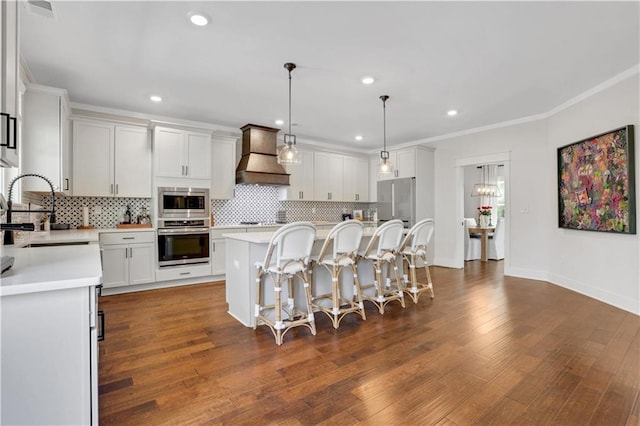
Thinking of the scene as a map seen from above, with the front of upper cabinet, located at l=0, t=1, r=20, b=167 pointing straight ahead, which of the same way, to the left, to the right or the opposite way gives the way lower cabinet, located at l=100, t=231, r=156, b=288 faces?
to the right

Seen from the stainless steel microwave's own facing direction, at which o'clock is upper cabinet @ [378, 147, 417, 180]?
The upper cabinet is roughly at 9 o'clock from the stainless steel microwave.

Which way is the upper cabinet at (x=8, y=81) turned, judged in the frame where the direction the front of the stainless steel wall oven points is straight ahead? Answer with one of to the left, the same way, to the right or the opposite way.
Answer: to the left

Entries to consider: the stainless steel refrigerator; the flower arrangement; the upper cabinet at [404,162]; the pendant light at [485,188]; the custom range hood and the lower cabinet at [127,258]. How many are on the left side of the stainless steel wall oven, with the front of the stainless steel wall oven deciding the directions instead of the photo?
5

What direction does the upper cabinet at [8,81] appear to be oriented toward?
to the viewer's right

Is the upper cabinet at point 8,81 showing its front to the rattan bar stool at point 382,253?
yes
